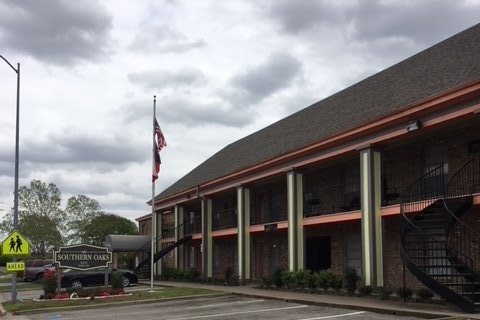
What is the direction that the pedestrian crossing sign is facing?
toward the camera

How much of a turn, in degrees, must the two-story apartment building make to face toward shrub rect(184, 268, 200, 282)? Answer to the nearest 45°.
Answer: approximately 90° to its right

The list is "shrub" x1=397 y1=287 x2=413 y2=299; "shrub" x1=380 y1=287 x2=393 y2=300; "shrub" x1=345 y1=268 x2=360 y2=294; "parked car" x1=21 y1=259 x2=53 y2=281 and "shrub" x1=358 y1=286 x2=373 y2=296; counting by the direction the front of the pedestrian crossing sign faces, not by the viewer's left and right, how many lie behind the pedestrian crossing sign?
1

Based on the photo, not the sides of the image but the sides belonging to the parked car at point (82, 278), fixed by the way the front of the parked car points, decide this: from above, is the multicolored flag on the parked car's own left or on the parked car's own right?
on the parked car's own right

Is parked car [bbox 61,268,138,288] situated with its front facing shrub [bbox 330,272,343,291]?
no

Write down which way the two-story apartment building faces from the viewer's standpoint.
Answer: facing the viewer and to the left of the viewer

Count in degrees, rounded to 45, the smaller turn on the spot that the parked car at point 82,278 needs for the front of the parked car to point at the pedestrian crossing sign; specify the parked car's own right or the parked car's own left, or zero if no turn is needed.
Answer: approximately 90° to the parked car's own right

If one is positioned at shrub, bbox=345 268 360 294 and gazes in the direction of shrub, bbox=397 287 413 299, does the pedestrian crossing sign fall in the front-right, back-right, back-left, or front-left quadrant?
back-right

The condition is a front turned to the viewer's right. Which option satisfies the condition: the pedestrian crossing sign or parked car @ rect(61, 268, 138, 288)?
the parked car

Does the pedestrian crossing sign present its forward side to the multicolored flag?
no

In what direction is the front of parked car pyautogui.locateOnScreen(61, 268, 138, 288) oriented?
to the viewer's right
